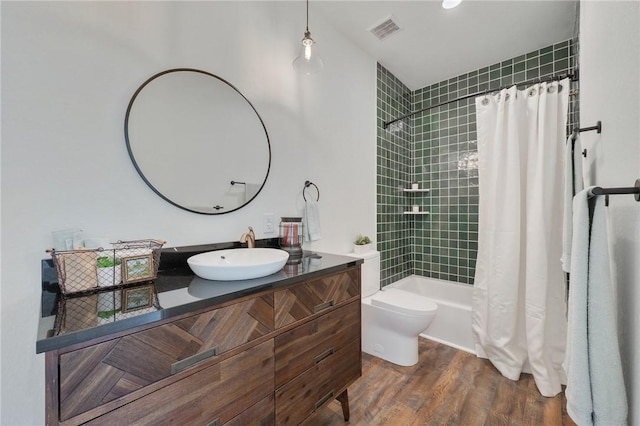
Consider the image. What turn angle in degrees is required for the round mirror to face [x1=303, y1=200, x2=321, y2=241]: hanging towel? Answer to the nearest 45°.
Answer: approximately 45° to its left

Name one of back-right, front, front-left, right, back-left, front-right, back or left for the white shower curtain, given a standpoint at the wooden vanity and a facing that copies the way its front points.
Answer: front-left

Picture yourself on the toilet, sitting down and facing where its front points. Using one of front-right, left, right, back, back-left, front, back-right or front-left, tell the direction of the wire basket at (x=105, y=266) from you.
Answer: right

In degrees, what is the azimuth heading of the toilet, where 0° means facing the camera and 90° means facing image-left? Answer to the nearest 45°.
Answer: approximately 315°

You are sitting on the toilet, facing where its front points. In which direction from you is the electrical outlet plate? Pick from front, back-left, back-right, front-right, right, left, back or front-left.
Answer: right

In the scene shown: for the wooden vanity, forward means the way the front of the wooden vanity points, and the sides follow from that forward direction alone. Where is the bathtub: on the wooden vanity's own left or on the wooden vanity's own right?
on the wooden vanity's own left

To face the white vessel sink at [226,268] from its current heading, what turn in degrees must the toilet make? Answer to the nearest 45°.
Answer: approximately 90° to its right

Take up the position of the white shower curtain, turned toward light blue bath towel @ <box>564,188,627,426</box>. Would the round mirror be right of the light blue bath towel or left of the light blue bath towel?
right

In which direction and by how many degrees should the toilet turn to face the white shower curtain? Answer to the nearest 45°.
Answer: approximately 45° to its left

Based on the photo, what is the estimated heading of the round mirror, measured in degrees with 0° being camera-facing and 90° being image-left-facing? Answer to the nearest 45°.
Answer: approximately 315°

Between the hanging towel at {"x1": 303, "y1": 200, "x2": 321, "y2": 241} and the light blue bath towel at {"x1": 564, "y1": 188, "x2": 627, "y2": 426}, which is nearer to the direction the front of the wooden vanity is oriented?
the light blue bath towel

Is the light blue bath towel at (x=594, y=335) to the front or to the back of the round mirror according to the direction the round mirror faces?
to the front

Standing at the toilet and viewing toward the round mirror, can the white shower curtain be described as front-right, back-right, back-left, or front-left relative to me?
back-left

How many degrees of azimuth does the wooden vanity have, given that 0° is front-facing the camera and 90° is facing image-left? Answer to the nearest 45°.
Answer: approximately 315°

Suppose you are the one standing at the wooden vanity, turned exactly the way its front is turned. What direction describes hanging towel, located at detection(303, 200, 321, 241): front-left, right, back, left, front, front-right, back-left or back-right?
left
